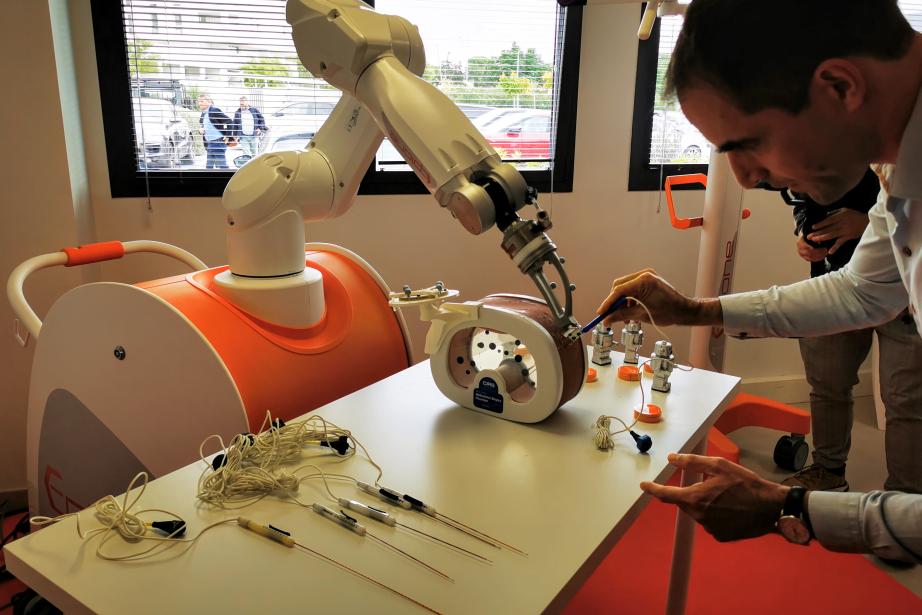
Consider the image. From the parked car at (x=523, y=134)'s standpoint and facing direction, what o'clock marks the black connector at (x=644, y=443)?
The black connector is roughly at 9 o'clock from the parked car.

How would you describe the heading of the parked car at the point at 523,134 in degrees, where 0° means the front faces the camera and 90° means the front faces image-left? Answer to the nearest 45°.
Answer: approximately 90°

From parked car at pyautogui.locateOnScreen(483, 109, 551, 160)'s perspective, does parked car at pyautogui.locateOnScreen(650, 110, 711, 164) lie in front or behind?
behind

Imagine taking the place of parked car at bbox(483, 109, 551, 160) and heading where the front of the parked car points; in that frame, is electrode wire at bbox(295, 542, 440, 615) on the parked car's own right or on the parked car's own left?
on the parked car's own left

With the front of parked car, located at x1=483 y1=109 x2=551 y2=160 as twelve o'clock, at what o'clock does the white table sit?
The white table is roughly at 9 o'clock from the parked car.

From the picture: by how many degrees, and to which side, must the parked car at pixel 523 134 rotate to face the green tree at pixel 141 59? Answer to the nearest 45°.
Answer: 0° — it already faces it

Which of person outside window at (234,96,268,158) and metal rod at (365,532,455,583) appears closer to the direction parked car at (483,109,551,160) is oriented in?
the person outside window

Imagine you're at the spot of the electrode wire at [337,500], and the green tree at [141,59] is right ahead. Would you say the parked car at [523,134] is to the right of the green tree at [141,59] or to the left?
right

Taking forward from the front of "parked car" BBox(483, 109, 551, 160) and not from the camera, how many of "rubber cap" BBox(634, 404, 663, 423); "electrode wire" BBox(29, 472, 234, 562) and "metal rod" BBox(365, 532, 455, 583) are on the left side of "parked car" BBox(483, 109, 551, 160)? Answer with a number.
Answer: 3

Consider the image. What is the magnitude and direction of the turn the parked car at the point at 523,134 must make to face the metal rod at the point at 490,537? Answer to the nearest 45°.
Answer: approximately 90° to its left

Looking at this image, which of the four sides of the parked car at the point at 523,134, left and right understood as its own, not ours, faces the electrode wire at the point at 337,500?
left
